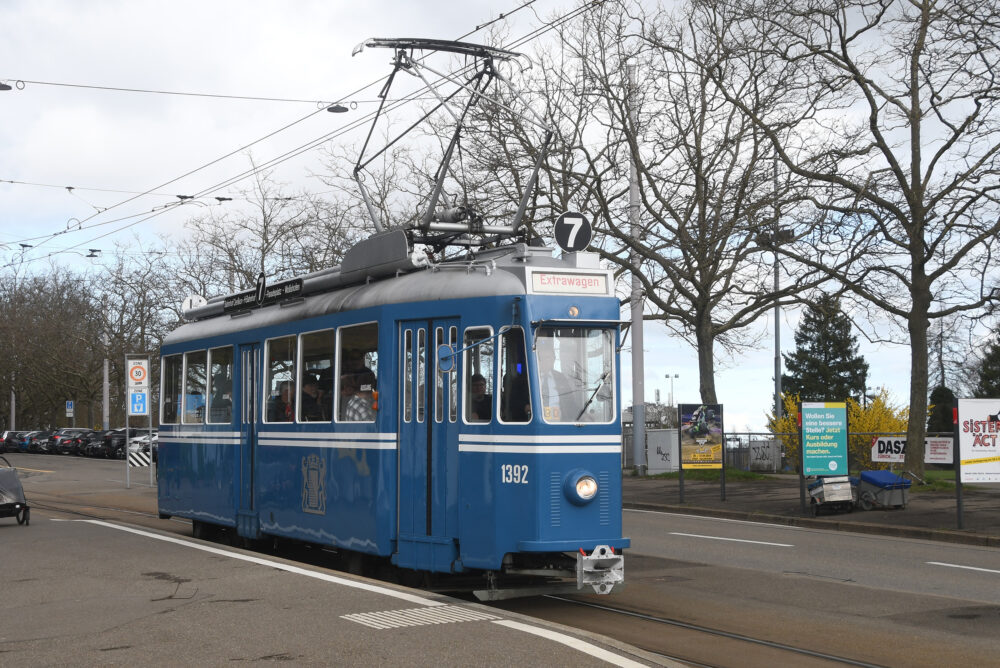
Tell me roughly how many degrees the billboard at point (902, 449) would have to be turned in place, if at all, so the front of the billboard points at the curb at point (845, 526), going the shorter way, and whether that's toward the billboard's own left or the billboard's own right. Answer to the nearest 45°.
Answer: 0° — it already faces it

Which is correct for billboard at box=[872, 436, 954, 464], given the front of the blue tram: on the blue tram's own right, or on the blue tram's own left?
on the blue tram's own left

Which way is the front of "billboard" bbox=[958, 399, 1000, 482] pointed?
toward the camera

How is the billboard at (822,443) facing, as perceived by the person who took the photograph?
facing the viewer

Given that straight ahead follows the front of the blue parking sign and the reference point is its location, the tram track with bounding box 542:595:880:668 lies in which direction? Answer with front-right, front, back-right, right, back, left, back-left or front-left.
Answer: front

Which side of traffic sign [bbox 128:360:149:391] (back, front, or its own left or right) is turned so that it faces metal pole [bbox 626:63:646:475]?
left

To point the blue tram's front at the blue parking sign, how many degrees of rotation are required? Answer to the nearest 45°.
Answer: approximately 135° to its left

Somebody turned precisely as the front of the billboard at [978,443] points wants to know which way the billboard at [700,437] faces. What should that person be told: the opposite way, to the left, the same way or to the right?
the same way

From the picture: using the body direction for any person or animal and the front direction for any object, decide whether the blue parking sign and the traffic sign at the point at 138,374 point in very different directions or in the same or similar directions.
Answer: same or similar directions
